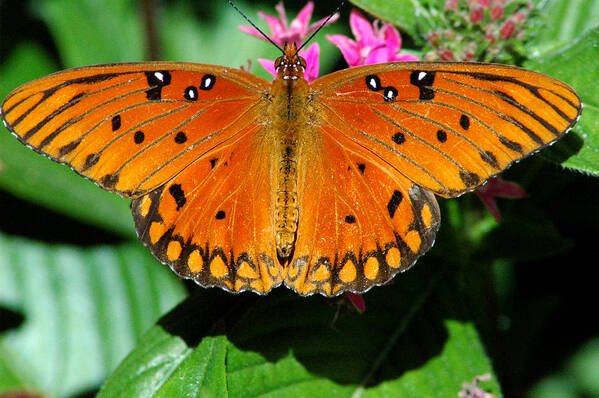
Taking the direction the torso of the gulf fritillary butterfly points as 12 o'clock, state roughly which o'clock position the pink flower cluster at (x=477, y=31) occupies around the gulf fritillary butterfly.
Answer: The pink flower cluster is roughly at 2 o'clock from the gulf fritillary butterfly.

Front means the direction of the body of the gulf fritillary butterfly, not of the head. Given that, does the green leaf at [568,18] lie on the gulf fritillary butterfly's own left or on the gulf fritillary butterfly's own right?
on the gulf fritillary butterfly's own right

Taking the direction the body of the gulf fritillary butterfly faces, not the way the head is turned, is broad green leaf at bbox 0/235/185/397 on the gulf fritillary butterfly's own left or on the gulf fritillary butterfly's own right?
on the gulf fritillary butterfly's own left

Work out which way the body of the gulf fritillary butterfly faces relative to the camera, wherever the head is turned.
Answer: away from the camera

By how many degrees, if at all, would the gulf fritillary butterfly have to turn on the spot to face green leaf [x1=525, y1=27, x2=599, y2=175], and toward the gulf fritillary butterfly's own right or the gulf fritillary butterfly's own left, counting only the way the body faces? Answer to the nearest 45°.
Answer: approximately 90° to the gulf fritillary butterfly's own right

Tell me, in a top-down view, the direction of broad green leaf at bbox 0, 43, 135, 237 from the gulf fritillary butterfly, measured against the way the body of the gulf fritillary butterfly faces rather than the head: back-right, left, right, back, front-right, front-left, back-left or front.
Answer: front-left
